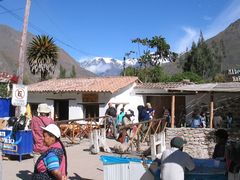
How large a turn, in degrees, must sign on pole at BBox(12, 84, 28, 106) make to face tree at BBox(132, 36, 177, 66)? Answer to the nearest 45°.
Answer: approximately 135° to its left

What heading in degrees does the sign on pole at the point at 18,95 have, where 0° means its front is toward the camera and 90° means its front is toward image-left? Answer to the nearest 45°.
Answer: approximately 0°

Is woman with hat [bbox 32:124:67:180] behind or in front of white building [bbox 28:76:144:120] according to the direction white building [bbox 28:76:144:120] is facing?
in front

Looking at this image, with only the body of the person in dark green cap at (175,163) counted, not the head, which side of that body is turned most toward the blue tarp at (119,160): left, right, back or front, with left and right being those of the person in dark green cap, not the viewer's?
left

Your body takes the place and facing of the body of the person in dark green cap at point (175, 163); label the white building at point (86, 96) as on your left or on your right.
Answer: on your left

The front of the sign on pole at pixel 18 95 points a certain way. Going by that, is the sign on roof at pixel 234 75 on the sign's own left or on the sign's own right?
on the sign's own left

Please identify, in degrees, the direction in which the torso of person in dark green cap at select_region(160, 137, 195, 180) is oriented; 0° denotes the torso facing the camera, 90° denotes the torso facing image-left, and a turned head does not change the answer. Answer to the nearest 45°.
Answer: approximately 225°

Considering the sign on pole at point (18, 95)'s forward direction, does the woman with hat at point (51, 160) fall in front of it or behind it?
in front
